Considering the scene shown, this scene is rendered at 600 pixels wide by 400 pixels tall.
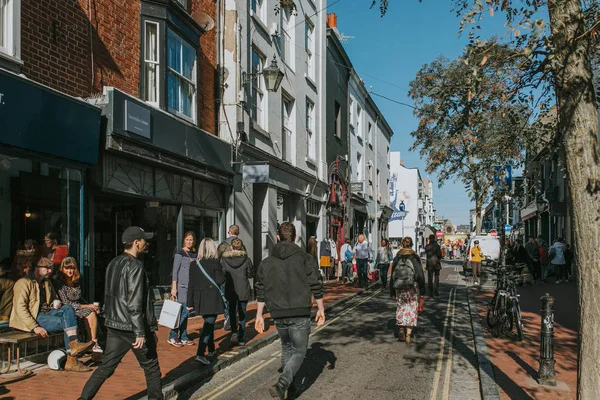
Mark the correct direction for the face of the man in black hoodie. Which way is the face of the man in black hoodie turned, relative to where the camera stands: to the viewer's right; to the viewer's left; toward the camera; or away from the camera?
away from the camera

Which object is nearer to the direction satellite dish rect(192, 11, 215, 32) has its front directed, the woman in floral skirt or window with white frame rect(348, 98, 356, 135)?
the woman in floral skirt

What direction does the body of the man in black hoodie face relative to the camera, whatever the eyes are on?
away from the camera

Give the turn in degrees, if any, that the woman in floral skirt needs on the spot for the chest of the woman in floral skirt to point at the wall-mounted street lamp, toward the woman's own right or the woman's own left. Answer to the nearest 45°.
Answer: approximately 45° to the woman's own left

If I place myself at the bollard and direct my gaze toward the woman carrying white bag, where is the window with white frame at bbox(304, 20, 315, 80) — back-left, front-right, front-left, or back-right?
front-right

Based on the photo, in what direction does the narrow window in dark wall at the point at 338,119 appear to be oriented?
to the viewer's right

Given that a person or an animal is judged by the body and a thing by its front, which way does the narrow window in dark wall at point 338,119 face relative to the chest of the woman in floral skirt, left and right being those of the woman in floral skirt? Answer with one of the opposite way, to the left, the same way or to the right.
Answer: to the right

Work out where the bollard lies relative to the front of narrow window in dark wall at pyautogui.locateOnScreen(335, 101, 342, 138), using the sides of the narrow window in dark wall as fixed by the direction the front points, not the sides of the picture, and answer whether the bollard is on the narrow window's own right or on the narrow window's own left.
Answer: on the narrow window's own right

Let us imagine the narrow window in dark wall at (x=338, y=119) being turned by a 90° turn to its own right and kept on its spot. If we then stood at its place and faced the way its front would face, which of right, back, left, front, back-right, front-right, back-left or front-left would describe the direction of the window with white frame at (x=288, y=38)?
front

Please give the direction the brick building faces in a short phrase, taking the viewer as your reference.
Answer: facing the viewer and to the right of the viewer

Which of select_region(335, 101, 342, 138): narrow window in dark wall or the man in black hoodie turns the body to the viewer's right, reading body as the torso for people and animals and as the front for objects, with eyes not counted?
the narrow window in dark wall

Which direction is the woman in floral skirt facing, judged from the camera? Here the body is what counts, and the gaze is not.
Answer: away from the camera
